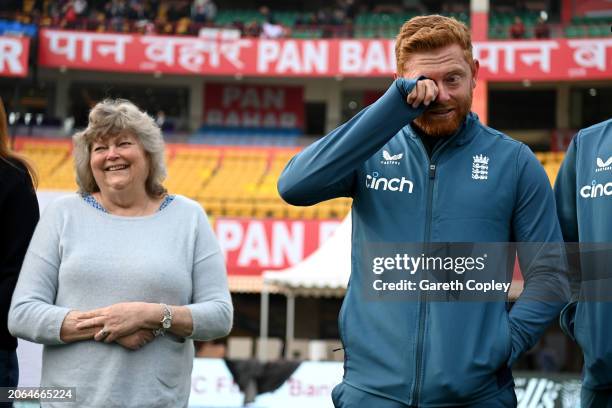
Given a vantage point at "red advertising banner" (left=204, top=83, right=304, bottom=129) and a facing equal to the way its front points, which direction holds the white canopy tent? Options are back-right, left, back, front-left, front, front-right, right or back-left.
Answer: front

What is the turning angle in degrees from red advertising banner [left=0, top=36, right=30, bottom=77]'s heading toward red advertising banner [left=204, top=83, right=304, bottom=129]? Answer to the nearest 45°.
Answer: approximately 90° to its left

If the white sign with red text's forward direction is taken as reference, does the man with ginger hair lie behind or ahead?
ahead

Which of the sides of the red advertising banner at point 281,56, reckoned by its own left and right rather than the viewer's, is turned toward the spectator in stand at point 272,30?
back

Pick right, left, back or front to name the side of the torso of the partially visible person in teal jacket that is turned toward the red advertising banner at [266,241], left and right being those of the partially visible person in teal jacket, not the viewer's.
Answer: back

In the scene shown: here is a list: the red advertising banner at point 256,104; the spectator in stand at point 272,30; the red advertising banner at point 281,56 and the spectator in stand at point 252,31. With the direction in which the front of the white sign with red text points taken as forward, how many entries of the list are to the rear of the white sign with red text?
4

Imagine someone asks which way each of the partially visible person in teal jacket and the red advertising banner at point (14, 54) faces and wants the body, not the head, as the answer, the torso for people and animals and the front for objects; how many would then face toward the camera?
2

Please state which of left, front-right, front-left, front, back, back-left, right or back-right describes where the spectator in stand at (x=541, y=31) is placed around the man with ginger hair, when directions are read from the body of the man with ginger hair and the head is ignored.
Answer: back

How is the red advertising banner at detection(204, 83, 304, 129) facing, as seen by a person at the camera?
facing the viewer

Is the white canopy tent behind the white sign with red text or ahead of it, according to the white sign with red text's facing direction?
behind

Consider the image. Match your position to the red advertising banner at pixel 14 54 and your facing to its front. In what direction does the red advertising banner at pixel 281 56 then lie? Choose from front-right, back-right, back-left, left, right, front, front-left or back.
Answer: left

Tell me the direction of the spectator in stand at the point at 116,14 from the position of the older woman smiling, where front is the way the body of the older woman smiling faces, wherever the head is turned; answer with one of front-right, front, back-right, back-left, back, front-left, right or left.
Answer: back

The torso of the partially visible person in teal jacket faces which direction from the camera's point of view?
toward the camera

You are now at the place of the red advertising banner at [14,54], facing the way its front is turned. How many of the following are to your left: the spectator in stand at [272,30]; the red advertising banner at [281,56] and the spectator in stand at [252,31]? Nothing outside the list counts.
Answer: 3
